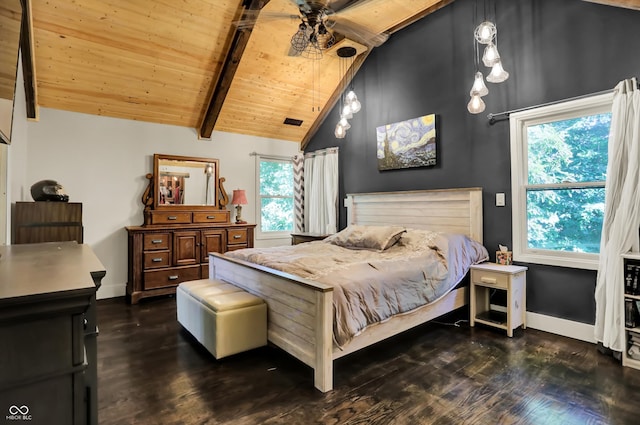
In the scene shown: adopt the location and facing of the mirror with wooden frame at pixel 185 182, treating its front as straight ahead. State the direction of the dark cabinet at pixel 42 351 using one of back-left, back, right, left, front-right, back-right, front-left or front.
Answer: front-right

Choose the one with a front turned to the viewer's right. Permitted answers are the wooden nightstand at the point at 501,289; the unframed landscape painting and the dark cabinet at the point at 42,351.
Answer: the dark cabinet

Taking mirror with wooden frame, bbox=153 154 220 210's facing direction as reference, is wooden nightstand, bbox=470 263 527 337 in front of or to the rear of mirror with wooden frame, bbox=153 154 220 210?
in front

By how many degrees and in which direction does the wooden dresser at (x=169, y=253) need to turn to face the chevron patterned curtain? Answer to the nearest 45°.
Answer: approximately 45° to its left

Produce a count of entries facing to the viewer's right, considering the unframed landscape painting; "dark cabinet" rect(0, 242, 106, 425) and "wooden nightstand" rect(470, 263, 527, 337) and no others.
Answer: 1

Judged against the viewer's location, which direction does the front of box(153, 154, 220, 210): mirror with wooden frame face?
facing the viewer and to the right of the viewer

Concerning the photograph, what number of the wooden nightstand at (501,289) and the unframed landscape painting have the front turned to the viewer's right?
0

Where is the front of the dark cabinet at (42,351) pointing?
to the viewer's right

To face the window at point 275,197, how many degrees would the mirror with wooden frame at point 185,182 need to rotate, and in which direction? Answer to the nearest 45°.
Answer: approximately 45° to its left

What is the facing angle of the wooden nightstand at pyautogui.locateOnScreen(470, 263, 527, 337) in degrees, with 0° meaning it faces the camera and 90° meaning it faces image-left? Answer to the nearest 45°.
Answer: approximately 45°

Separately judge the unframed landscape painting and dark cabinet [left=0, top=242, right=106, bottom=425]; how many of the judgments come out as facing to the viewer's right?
1
